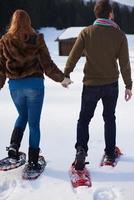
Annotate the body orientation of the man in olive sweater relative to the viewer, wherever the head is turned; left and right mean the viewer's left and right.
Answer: facing away from the viewer

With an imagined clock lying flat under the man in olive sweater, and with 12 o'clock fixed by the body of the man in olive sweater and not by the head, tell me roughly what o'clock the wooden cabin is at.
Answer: The wooden cabin is roughly at 12 o'clock from the man in olive sweater.
